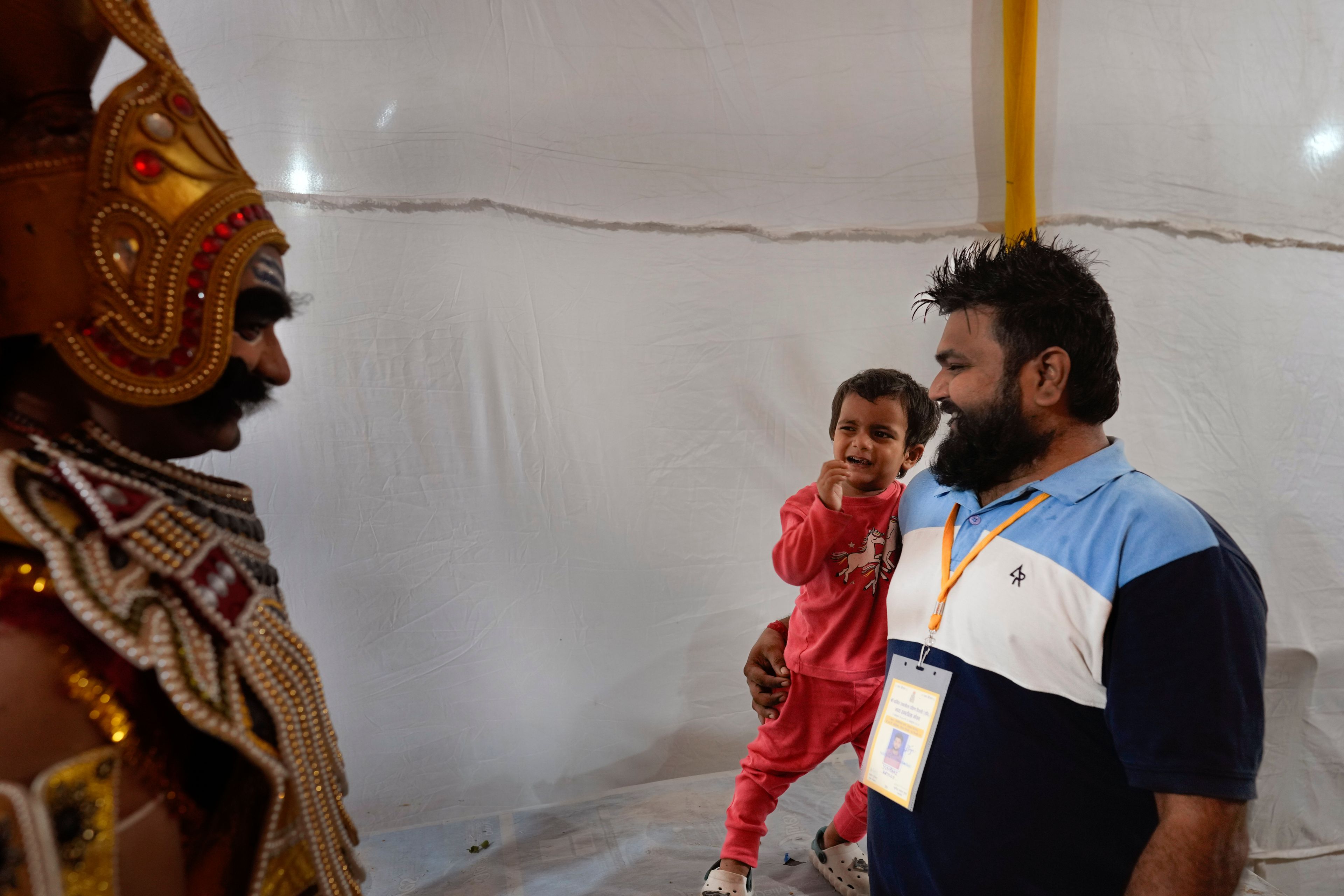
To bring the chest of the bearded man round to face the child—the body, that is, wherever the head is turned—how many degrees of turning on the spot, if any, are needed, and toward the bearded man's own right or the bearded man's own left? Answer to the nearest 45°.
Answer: approximately 90° to the bearded man's own right

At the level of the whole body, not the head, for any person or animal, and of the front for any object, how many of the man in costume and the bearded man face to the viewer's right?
1

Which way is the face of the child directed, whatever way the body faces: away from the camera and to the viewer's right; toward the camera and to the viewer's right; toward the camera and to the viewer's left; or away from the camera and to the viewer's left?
toward the camera and to the viewer's left

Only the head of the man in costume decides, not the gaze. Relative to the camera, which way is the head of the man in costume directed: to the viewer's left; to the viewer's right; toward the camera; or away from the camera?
to the viewer's right

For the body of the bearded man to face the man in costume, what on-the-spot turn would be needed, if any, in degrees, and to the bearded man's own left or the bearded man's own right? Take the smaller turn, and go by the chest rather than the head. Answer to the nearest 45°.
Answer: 0° — they already face them

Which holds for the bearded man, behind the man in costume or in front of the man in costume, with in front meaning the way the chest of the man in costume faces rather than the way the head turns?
in front

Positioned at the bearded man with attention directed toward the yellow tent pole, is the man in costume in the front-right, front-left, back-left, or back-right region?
back-left

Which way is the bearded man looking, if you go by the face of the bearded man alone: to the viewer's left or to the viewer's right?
to the viewer's left

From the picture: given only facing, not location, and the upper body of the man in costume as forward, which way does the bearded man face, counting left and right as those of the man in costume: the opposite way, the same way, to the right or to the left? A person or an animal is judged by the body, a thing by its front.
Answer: the opposite way

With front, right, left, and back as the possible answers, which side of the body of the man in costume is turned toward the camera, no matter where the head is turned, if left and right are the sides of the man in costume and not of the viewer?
right
